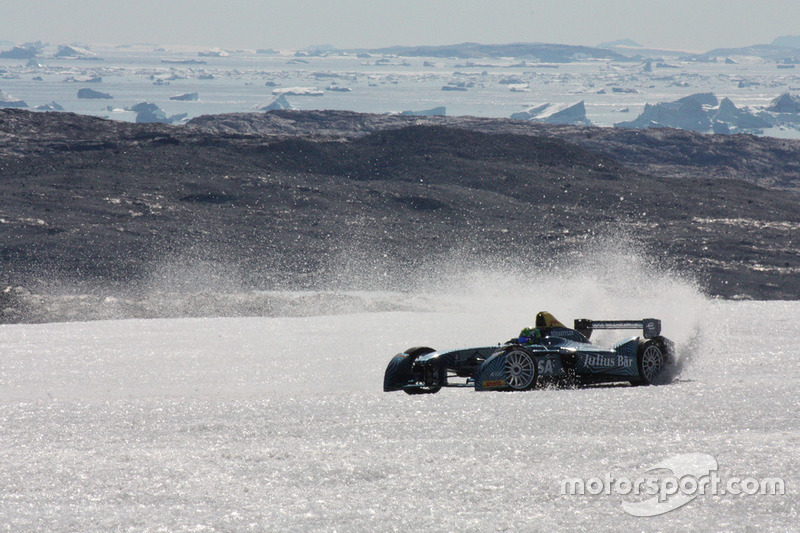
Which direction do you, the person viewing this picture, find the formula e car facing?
facing the viewer and to the left of the viewer
